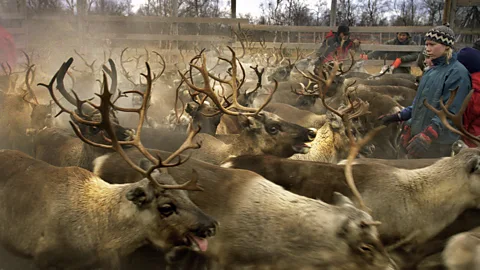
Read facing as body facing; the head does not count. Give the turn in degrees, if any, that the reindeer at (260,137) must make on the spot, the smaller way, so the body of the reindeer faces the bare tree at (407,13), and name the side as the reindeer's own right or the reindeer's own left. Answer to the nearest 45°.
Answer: approximately 90° to the reindeer's own left

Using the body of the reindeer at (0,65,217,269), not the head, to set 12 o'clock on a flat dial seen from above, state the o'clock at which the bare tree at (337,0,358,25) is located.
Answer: The bare tree is roughly at 10 o'clock from the reindeer.

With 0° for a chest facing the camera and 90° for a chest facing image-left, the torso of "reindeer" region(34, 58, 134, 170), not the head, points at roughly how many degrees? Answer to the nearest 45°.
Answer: approximately 270°

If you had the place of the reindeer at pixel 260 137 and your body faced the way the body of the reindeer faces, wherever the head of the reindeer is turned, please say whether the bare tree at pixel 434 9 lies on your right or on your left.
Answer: on your left

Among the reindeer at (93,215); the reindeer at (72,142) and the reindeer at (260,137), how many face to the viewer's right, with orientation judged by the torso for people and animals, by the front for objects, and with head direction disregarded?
3

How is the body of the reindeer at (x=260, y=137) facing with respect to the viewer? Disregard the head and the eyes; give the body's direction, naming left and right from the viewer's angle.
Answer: facing to the right of the viewer

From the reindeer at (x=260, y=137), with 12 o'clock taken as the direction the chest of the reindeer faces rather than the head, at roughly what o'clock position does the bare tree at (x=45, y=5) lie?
The bare tree is roughly at 8 o'clock from the reindeer.

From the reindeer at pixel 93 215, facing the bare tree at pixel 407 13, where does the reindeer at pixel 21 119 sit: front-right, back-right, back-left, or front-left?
front-left

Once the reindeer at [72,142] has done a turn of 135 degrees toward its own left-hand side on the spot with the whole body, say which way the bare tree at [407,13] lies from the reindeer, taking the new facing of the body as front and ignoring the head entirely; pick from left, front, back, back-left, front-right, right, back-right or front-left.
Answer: right

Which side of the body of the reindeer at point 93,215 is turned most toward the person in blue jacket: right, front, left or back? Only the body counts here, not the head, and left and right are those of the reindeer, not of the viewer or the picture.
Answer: front

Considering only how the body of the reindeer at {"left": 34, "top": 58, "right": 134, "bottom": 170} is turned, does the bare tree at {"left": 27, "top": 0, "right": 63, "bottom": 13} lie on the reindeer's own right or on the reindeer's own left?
on the reindeer's own left

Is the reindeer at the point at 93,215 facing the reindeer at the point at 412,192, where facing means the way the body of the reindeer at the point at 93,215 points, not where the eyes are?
yes

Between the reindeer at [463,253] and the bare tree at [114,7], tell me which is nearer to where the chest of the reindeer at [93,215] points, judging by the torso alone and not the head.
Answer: the reindeer

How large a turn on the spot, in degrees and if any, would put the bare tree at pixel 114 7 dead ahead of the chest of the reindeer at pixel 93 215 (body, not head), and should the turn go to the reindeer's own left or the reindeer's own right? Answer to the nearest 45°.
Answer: approximately 90° to the reindeer's own left

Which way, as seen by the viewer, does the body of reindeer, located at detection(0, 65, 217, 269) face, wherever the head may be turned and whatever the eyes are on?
to the viewer's right
